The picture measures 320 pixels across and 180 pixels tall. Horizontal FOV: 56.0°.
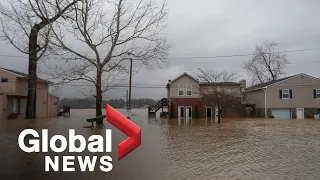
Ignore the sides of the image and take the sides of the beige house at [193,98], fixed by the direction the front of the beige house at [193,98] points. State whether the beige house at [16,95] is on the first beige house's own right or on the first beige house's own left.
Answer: on the first beige house's own right

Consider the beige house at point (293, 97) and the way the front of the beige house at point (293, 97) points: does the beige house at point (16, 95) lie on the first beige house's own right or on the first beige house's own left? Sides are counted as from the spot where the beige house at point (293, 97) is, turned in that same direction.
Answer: on the first beige house's own right

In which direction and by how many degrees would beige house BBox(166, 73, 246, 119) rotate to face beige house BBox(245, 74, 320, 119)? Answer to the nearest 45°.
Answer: approximately 90° to its left

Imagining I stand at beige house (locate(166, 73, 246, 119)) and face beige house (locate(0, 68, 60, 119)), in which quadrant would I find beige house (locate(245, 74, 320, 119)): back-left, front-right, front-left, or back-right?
back-left

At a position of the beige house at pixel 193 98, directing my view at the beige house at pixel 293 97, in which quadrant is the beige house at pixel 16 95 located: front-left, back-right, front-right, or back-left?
back-right

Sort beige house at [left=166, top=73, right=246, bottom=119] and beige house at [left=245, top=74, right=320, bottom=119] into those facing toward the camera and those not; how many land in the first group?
2

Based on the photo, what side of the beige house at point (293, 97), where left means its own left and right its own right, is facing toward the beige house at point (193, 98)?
right

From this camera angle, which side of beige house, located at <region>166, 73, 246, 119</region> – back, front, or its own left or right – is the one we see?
front
